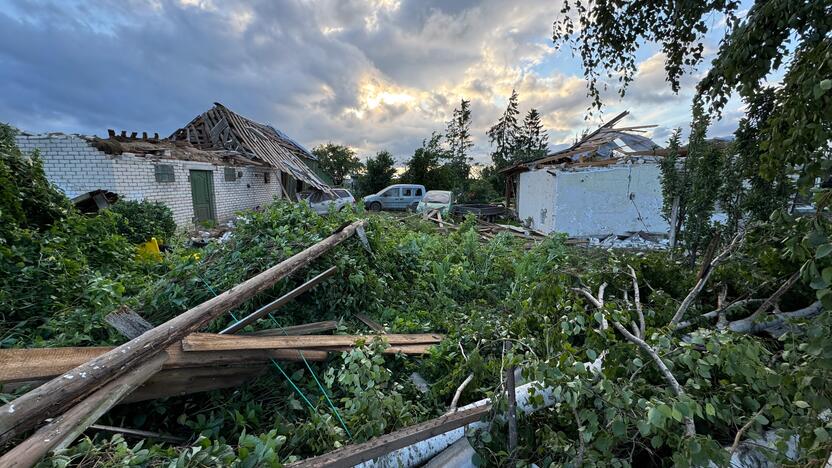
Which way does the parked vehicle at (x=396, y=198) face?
to the viewer's left

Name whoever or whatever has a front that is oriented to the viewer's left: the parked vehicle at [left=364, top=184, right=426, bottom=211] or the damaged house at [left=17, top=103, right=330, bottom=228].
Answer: the parked vehicle

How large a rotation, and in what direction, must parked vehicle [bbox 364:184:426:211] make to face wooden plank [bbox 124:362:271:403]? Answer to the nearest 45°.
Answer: approximately 90° to its left

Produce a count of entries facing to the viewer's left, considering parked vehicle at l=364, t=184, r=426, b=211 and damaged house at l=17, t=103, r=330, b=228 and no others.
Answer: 1

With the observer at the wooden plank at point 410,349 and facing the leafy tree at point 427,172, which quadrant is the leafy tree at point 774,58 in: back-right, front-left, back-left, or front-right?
front-right

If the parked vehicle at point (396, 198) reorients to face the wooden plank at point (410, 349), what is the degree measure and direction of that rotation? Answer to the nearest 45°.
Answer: approximately 90° to its left

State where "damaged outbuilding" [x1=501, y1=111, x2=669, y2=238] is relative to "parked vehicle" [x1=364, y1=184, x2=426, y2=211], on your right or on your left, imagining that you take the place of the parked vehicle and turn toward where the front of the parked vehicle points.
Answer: on your left

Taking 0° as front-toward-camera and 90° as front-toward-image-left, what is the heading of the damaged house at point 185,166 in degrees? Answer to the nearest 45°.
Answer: approximately 315°

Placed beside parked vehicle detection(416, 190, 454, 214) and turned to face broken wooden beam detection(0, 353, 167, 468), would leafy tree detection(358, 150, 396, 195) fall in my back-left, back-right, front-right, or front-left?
back-right
